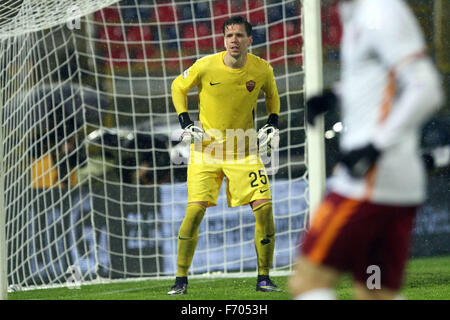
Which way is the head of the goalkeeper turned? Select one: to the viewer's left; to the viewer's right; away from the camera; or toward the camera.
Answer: toward the camera

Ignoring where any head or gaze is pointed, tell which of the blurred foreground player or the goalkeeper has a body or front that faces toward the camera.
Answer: the goalkeeper

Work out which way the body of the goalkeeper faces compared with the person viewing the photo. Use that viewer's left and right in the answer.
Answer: facing the viewer

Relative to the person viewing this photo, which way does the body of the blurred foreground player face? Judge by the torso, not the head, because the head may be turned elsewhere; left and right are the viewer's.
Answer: facing to the left of the viewer

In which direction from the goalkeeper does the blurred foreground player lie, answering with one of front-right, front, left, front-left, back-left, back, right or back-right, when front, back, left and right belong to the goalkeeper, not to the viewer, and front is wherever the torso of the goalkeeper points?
front
